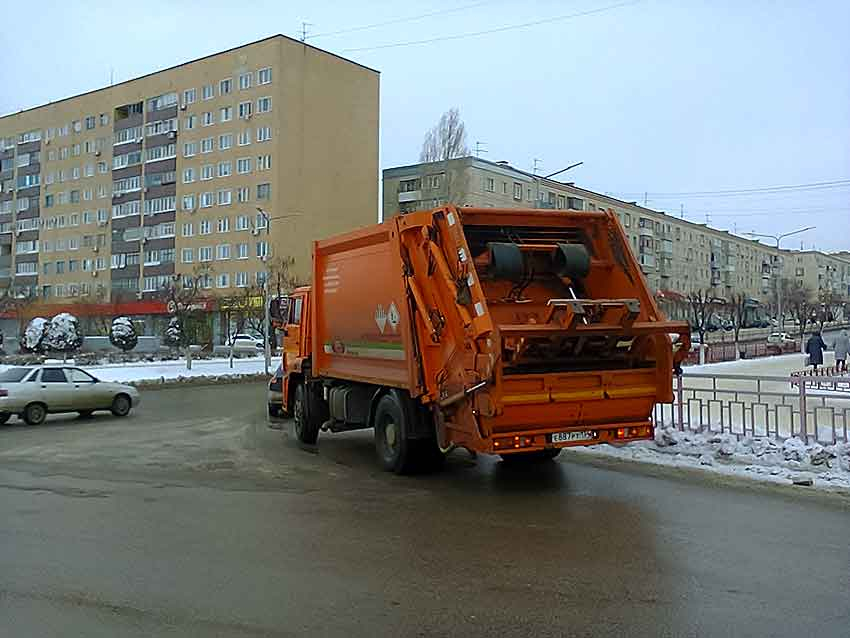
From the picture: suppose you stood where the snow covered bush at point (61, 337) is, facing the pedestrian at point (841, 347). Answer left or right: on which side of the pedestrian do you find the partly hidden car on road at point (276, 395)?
right

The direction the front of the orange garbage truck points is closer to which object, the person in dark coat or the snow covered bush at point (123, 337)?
the snow covered bush

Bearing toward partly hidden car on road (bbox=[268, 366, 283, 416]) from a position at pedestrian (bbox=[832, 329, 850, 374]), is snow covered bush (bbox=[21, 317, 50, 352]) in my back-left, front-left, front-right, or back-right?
front-right

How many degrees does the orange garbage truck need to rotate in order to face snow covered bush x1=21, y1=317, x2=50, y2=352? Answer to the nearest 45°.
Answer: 0° — it already faces it

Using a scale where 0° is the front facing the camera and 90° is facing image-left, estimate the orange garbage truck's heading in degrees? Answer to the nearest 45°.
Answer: approximately 135°

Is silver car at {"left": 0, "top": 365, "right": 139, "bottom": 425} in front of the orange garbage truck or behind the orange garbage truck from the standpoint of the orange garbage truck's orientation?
in front

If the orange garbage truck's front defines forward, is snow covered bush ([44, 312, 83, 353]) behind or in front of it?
in front

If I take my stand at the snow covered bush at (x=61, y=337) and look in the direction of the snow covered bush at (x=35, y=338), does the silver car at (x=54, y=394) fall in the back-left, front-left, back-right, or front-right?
back-left

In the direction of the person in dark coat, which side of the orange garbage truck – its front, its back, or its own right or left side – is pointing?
right

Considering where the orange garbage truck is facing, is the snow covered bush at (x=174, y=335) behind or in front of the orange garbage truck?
in front
